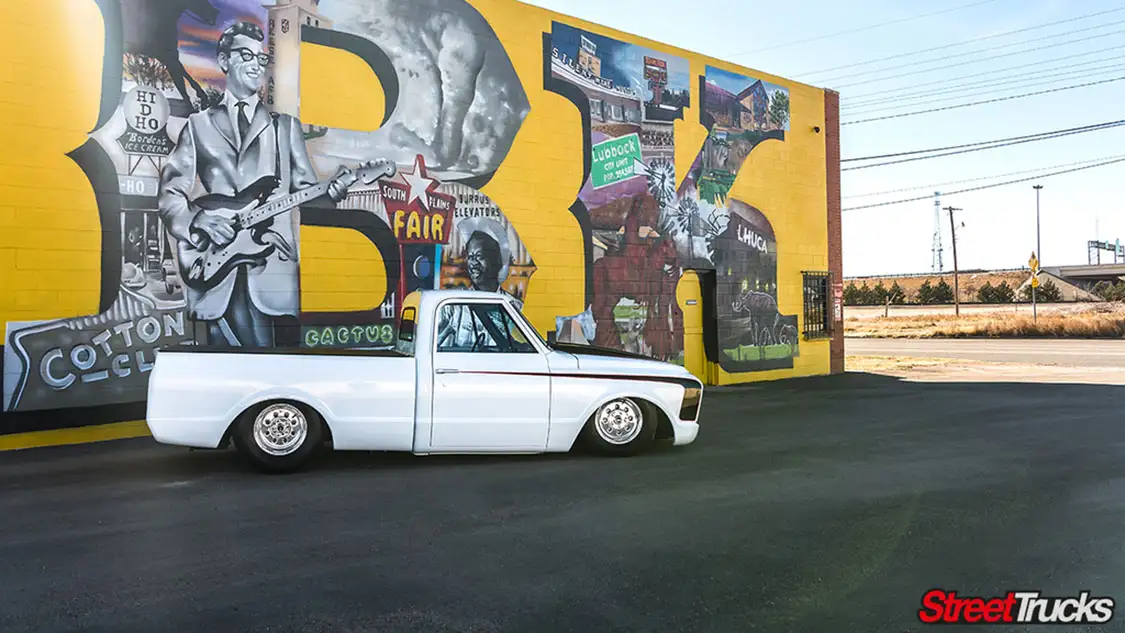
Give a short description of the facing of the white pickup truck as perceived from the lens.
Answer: facing to the right of the viewer
